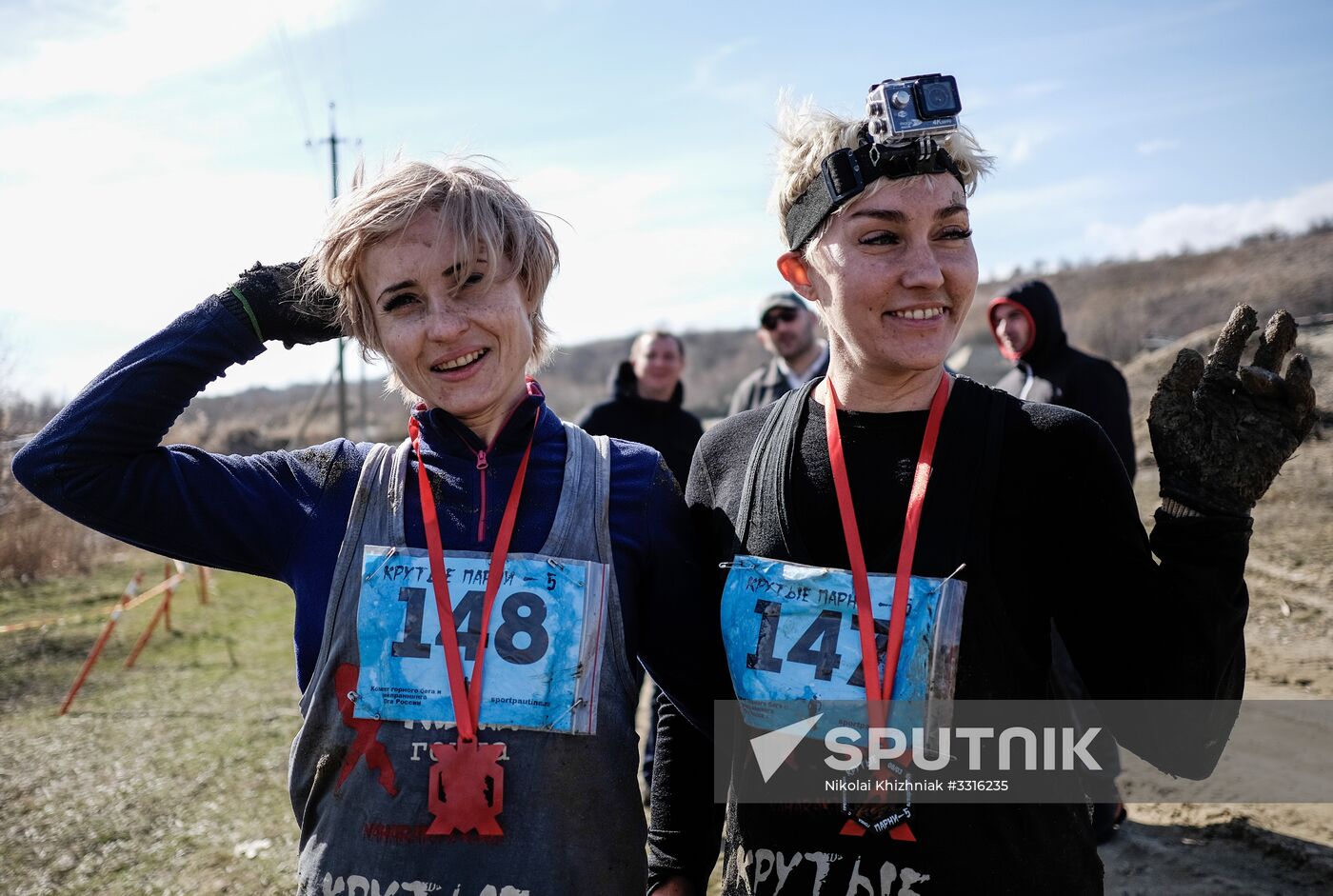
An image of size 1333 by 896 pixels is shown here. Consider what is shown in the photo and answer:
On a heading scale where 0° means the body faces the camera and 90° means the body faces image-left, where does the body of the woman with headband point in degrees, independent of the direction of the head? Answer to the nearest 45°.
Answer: approximately 0°

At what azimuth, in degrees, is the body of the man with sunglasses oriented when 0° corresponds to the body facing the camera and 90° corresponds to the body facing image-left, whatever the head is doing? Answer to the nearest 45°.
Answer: approximately 0°

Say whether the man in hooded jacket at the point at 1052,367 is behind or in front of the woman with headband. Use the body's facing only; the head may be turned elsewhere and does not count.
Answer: behind

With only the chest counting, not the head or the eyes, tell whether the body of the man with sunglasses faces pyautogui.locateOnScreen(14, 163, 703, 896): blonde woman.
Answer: yes

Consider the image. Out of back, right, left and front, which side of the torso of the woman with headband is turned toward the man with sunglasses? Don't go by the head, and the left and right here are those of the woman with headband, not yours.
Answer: back

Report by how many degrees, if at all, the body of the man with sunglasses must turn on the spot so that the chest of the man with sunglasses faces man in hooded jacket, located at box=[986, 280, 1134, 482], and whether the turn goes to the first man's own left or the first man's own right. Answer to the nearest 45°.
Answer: approximately 45° to the first man's own left
